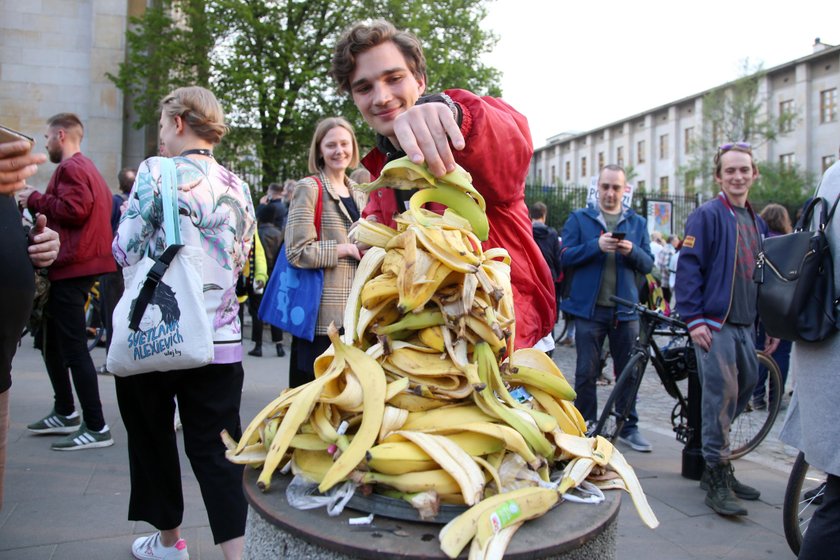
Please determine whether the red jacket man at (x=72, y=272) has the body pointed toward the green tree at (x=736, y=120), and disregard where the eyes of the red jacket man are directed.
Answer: no

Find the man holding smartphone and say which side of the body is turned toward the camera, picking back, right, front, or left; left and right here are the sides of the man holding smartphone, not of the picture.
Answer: front

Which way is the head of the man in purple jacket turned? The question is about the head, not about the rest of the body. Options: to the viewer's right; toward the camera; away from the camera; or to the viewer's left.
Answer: toward the camera

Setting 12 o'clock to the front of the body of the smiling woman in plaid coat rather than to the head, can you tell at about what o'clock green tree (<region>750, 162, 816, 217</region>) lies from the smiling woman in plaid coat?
The green tree is roughly at 9 o'clock from the smiling woman in plaid coat.

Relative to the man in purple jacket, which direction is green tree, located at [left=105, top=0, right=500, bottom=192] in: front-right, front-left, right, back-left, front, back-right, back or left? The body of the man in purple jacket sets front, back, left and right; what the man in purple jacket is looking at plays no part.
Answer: back

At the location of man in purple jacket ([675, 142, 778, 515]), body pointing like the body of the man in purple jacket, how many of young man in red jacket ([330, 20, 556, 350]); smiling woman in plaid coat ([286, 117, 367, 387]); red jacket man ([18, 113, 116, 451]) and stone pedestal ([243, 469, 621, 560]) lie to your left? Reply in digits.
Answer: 0

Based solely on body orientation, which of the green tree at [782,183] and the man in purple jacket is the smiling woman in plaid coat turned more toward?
the man in purple jacket

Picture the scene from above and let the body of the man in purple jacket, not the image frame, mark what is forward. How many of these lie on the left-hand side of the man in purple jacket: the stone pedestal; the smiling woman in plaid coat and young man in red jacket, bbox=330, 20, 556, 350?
0

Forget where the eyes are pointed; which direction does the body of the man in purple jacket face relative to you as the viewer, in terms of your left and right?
facing the viewer and to the right of the viewer

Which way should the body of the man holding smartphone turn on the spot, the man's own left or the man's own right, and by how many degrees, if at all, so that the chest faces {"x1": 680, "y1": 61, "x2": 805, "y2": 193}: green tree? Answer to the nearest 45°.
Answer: approximately 180°

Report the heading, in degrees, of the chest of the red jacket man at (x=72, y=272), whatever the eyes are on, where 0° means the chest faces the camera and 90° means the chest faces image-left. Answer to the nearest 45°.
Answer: approximately 90°

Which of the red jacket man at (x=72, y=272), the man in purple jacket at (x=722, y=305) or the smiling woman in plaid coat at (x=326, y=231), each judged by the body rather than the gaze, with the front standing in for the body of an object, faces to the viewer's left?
the red jacket man

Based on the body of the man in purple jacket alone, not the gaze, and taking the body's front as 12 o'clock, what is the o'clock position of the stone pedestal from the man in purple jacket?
The stone pedestal is roughly at 2 o'clock from the man in purple jacket.

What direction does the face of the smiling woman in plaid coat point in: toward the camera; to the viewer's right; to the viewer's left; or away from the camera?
toward the camera
